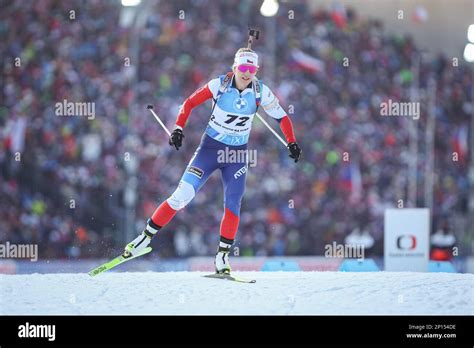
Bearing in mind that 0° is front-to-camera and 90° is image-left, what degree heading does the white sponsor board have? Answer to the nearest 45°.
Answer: approximately 0°

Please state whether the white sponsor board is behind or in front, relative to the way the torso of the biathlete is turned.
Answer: behind

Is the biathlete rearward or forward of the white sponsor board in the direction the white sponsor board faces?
forward

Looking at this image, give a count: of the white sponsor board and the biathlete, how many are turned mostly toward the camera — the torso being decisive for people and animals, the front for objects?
2
